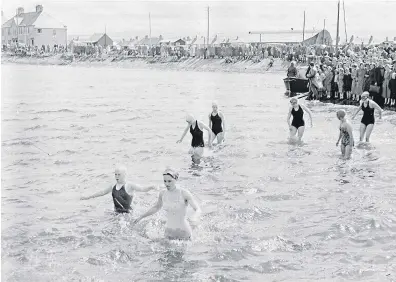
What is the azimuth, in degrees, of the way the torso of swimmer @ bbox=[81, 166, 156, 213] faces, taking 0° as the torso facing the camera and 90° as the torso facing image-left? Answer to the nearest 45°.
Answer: approximately 45°

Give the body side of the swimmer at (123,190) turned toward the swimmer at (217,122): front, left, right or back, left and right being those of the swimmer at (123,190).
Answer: back

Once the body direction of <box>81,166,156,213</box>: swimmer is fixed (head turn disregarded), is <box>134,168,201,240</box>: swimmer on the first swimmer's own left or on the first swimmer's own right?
on the first swimmer's own left

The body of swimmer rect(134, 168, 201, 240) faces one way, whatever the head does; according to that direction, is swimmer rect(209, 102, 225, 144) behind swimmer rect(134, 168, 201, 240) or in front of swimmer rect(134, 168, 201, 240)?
behind

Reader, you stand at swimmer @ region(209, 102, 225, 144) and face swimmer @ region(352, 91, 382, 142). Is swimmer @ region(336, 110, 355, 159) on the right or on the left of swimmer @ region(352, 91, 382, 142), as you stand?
right

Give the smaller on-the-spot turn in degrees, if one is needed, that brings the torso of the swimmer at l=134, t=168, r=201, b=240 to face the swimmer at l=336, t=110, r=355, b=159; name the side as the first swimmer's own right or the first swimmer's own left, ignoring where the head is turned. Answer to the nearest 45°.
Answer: approximately 180°

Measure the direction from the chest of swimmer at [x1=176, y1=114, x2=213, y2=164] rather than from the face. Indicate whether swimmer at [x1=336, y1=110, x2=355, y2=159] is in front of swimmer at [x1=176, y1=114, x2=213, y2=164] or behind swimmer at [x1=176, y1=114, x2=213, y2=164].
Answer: behind

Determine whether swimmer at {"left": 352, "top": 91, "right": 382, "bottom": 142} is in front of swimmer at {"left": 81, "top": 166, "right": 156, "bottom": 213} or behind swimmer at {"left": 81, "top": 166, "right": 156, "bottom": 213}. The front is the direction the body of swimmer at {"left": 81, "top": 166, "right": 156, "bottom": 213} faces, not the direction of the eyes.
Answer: behind
